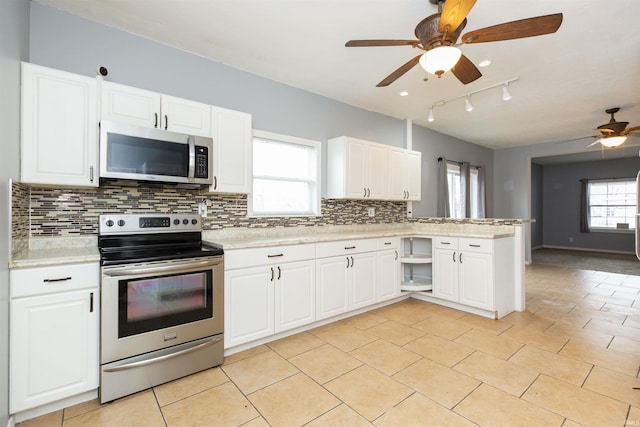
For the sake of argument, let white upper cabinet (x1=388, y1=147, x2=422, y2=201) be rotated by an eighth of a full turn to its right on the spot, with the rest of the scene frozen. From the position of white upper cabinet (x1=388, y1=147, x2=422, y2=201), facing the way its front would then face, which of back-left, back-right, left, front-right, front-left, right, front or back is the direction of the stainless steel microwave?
front-right

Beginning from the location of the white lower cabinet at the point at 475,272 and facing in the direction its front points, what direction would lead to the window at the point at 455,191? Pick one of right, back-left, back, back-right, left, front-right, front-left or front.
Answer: back-right

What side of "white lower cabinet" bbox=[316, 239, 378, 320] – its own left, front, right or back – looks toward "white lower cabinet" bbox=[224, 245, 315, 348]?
right

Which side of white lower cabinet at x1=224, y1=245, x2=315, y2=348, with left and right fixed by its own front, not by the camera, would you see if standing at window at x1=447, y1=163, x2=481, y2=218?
left

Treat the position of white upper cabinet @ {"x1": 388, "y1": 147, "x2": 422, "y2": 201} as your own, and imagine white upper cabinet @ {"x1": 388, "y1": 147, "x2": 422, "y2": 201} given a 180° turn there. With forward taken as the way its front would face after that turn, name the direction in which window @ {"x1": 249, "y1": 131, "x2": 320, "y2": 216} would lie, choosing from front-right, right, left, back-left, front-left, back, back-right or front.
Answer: left

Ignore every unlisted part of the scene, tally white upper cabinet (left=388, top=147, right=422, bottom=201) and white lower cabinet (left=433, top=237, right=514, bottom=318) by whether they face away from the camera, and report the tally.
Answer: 0

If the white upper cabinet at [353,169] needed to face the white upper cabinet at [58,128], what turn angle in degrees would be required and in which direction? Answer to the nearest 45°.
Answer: approximately 90° to its right

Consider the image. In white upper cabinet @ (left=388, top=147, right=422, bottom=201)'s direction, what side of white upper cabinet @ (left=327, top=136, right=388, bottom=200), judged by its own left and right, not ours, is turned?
left

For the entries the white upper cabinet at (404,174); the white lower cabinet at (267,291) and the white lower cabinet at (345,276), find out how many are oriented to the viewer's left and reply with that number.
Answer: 0

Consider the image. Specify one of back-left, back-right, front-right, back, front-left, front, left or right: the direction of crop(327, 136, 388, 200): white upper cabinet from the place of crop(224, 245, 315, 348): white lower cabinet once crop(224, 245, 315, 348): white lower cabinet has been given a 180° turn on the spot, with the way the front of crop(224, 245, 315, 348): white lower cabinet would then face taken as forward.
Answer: right

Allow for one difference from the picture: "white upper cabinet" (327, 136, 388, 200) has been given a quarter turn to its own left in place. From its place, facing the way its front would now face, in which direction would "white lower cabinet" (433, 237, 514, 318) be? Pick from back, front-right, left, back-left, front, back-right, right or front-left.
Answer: front-right

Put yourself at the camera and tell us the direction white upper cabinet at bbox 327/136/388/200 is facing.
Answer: facing the viewer and to the right of the viewer

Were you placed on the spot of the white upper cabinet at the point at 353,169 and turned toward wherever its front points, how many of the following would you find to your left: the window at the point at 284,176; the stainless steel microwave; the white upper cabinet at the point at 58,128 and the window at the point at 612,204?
1

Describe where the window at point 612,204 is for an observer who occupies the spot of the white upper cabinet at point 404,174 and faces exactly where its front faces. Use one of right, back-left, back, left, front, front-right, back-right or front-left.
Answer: left
